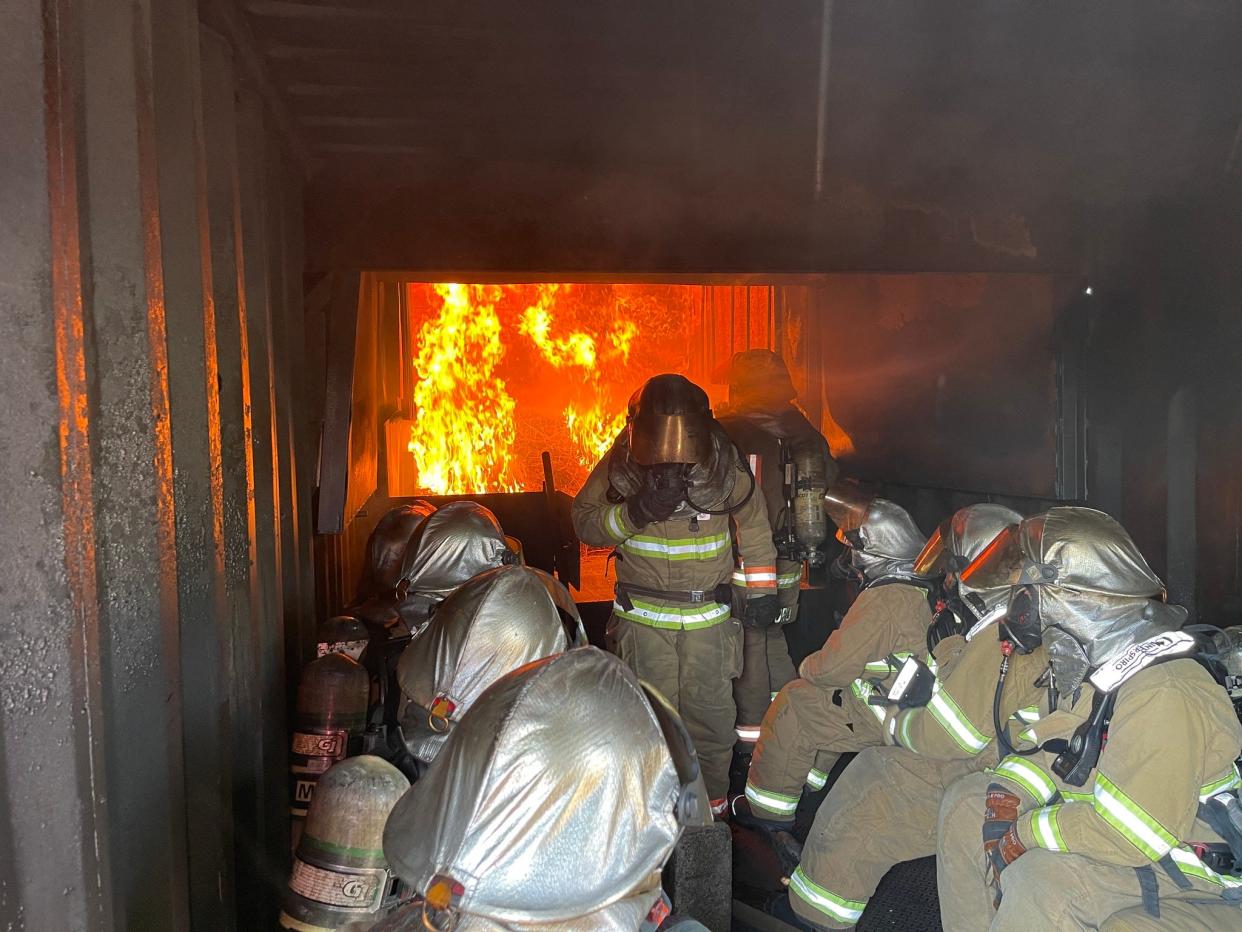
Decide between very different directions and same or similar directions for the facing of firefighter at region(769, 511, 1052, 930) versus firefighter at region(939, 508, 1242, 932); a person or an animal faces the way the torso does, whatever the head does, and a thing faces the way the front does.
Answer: same or similar directions

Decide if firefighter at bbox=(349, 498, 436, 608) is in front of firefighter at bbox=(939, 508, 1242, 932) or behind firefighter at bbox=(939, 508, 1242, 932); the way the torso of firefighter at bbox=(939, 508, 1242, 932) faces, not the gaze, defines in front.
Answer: in front

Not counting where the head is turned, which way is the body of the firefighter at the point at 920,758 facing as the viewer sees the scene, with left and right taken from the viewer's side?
facing to the left of the viewer

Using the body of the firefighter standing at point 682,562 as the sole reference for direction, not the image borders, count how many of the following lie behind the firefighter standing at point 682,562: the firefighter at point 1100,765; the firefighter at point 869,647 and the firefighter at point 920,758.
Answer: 0

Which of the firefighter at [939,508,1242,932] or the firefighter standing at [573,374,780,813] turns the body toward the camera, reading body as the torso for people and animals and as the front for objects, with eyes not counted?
the firefighter standing

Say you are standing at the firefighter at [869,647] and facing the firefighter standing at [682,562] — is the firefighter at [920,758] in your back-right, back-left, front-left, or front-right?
back-left

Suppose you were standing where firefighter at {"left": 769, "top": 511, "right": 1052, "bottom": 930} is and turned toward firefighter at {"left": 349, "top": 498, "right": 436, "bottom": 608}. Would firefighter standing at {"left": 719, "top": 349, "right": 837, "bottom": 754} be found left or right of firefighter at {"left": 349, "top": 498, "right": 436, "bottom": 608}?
right

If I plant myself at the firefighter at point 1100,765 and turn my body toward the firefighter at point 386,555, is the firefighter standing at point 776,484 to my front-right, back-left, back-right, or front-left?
front-right

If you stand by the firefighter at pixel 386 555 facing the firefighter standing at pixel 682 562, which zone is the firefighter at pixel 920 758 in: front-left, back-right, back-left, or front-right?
front-right

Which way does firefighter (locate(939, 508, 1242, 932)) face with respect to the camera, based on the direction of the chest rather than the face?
to the viewer's left

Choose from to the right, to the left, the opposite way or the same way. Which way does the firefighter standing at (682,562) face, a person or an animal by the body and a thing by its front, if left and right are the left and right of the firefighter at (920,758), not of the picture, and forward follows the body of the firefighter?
to the left

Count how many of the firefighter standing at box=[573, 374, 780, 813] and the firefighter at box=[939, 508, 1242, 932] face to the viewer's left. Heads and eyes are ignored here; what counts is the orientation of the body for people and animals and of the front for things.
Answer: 1

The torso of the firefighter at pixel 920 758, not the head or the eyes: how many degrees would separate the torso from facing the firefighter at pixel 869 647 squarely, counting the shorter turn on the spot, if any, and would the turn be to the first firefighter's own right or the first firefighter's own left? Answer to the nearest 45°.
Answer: approximately 90° to the first firefighter's own right

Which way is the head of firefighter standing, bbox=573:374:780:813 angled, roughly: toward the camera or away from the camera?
toward the camera

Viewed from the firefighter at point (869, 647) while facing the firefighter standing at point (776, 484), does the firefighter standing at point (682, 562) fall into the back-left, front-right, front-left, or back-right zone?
front-left

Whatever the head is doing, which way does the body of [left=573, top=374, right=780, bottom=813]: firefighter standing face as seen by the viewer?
toward the camera

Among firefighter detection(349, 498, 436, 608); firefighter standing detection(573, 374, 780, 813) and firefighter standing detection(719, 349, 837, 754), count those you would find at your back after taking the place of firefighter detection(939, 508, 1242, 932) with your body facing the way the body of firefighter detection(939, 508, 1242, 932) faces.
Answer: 0

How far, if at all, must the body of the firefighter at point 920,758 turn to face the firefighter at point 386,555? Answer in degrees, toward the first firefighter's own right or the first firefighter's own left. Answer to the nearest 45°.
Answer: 0° — they already face them

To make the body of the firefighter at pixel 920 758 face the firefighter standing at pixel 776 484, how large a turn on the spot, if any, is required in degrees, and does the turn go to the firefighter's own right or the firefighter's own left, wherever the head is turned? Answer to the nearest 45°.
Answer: approximately 90° to the firefighter's own right

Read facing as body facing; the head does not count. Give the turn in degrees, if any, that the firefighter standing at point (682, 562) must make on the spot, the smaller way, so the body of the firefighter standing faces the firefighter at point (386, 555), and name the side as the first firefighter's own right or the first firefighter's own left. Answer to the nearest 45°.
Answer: approximately 90° to the first firefighter's own right
